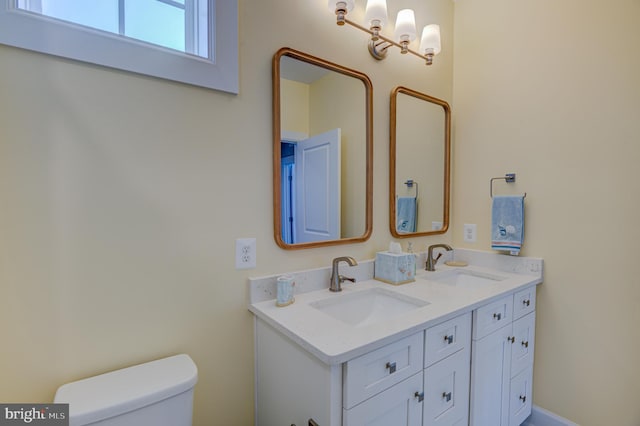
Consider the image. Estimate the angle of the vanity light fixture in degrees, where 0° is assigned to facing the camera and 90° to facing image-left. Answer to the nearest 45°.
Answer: approximately 315°

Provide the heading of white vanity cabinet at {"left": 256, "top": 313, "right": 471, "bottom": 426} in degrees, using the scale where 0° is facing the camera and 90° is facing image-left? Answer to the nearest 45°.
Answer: approximately 315°

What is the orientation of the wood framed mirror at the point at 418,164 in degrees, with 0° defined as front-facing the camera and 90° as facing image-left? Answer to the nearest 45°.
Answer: approximately 315°

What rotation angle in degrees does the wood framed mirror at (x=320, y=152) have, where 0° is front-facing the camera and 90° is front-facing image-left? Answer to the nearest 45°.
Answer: approximately 315°
